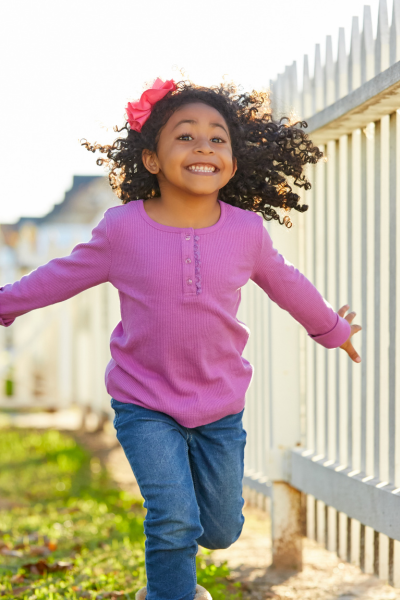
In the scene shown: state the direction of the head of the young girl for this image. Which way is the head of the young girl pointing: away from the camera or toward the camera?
toward the camera

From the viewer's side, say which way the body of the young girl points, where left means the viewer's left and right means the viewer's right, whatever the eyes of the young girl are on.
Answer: facing the viewer

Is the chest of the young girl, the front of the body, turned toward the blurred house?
no
